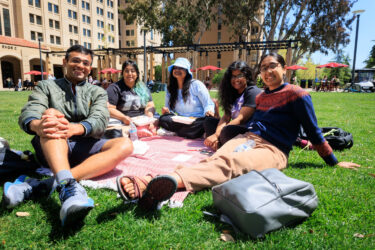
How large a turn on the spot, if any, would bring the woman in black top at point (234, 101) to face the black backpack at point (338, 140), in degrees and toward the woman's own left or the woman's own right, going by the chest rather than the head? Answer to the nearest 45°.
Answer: approximately 135° to the woman's own left

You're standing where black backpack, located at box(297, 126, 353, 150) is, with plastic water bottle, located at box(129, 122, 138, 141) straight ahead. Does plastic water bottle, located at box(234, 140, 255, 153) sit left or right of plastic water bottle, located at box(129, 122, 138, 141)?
left

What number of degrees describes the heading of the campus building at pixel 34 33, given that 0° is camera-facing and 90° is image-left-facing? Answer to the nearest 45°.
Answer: approximately 315°

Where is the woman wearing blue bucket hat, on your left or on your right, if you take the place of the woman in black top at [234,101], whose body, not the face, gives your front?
on your right

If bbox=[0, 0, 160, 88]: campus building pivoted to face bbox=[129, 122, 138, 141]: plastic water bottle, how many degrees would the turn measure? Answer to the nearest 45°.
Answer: approximately 45° to its right

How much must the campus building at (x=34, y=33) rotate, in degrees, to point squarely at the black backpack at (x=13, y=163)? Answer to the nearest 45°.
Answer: approximately 45° to its right

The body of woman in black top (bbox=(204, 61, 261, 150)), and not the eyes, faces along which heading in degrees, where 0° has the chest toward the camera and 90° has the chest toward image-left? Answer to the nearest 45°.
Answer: approximately 45°

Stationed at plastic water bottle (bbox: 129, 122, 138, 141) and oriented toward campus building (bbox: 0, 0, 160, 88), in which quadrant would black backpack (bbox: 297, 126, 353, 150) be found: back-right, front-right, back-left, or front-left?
back-right

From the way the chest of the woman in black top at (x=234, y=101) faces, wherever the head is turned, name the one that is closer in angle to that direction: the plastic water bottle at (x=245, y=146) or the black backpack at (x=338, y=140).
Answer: the plastic water bottle
